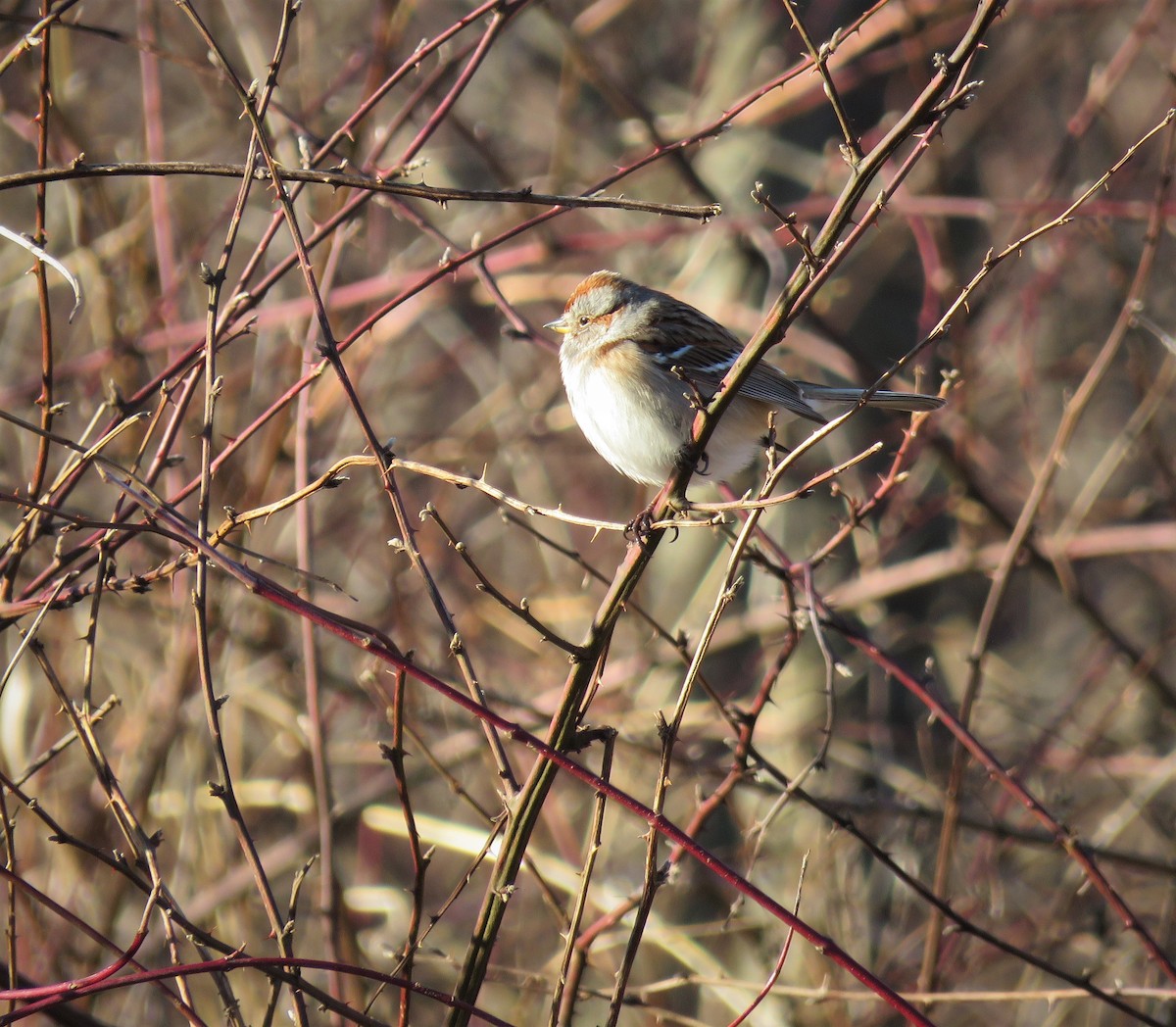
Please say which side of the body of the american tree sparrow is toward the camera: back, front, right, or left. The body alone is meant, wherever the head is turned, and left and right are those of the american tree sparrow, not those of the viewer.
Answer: left
